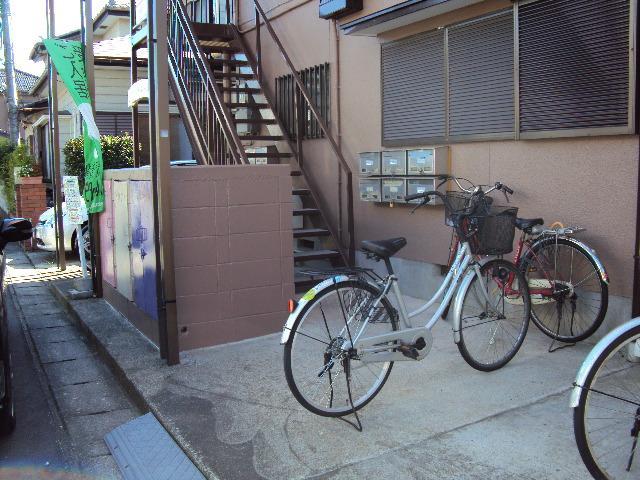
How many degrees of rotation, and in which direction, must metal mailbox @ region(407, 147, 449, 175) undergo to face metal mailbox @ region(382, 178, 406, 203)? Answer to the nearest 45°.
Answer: approximately 90° to its right

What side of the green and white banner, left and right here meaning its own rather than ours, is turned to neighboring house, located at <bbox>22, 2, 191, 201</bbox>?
back

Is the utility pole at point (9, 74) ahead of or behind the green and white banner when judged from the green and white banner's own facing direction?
behind

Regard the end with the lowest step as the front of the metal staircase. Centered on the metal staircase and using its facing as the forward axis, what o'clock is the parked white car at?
The parked white car is roughly at 6 o'clock from the metal staircase.

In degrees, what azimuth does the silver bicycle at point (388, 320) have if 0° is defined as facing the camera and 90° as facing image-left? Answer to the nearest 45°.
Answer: approximately 225°

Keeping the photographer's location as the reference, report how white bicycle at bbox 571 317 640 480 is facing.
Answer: facing away from the viewer and to the right of the viewer

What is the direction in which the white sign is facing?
toward the camera

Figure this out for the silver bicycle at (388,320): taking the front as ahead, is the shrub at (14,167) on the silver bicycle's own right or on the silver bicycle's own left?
on the silver bicycle's own left

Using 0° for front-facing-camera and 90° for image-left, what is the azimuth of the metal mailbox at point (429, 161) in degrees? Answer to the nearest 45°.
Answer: approximately 45°

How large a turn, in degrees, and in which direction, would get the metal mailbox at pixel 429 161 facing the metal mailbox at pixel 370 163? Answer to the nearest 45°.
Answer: approximately 90° to its right

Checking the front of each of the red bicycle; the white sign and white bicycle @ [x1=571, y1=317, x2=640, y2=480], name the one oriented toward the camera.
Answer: the white sign

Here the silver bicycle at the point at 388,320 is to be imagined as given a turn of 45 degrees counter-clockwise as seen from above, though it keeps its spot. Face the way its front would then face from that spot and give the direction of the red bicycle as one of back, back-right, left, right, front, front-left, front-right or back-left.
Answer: front-right
